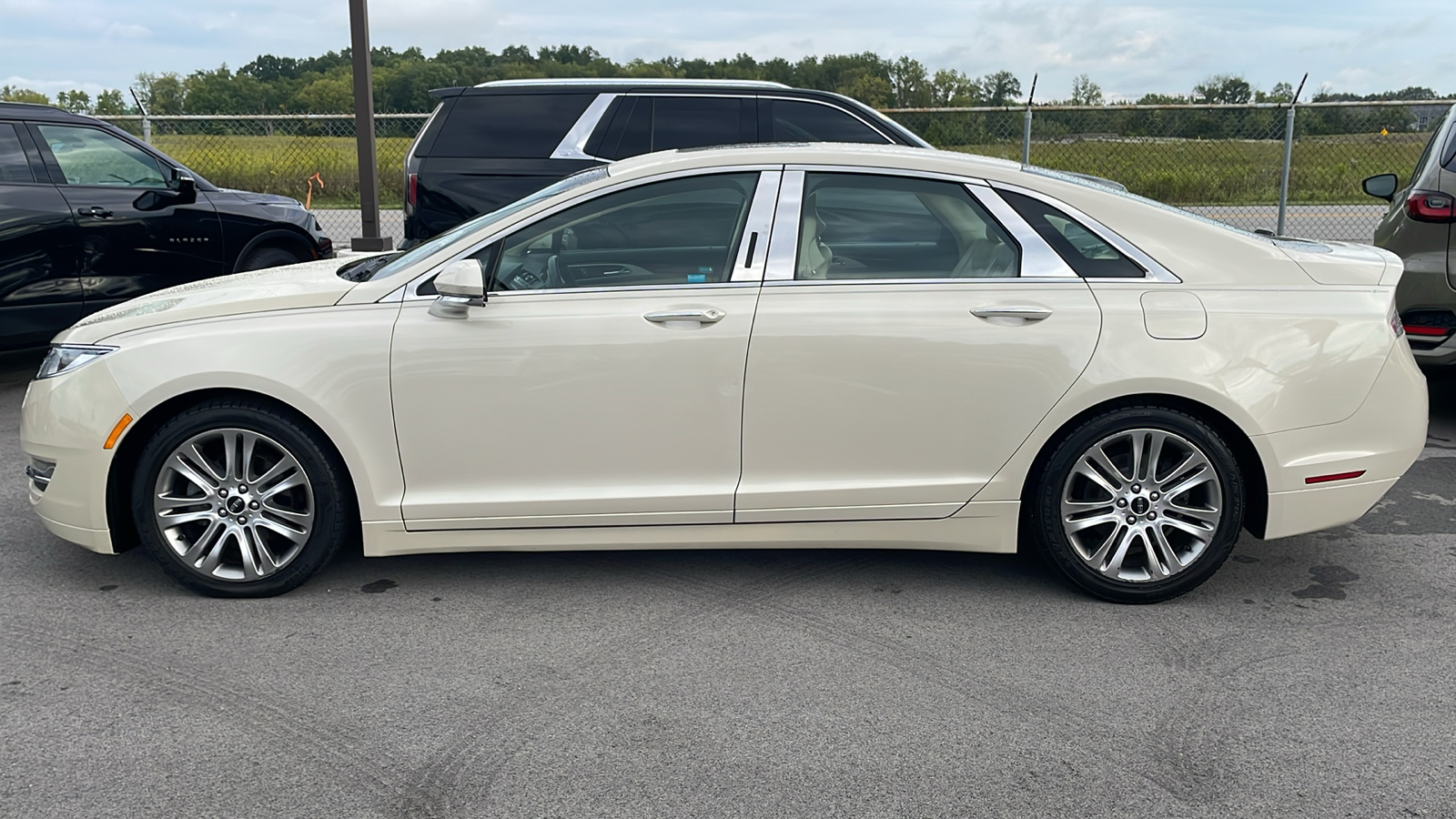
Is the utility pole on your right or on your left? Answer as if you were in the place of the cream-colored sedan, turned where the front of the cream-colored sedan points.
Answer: on your right

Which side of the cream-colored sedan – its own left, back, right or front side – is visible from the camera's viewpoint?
left

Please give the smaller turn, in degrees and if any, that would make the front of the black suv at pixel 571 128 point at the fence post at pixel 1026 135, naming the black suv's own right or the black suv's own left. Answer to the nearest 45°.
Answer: approximately 45° to the black suv's own left

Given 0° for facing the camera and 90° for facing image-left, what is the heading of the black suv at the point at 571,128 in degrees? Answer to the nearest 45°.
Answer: approximately 270°

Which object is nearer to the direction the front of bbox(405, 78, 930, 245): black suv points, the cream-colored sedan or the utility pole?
the cream-colored sedan

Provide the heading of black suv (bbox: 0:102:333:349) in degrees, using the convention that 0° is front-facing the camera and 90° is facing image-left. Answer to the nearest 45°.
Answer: approximately 270°

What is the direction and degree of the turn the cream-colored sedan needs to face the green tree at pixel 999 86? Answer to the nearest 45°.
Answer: approximately 90° to its right

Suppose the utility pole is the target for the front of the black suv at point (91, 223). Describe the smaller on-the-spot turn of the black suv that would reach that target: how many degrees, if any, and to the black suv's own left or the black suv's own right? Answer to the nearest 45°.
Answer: approximately 45° to the black suv's own left

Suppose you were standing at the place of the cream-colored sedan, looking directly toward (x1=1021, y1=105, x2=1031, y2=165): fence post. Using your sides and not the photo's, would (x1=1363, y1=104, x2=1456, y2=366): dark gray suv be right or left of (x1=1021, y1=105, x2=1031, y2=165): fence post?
right

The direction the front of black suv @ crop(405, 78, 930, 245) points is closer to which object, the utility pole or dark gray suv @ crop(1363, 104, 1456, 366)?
the dark gray suv

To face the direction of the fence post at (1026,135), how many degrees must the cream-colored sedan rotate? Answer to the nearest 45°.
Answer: approximately 90° to its right
